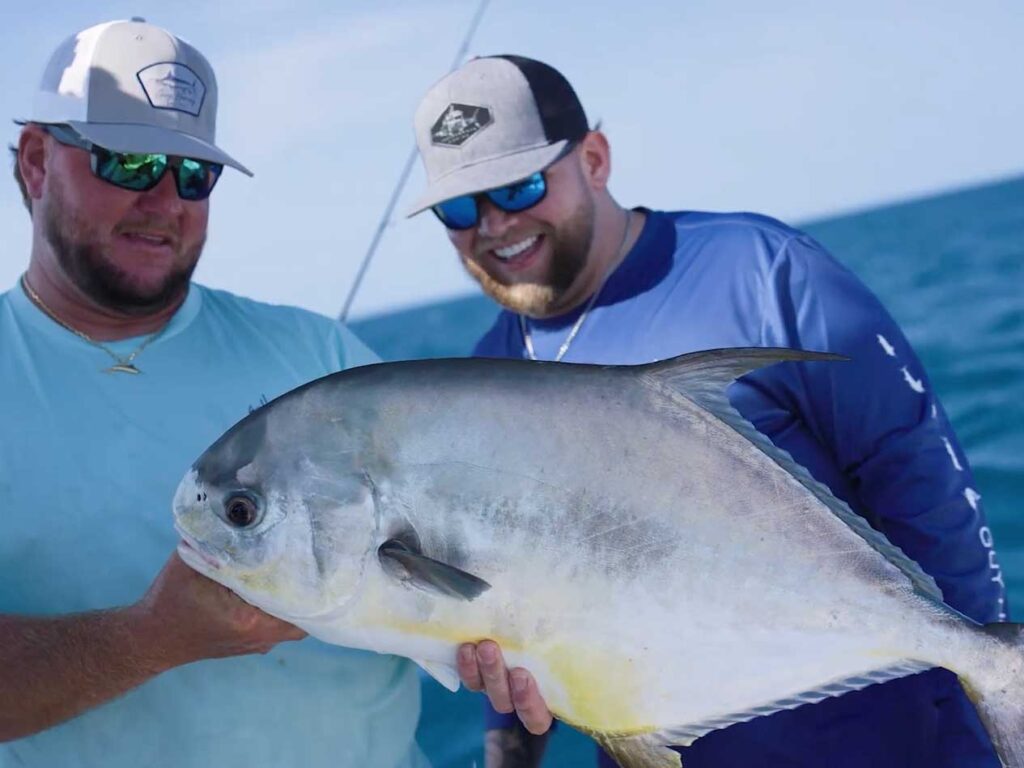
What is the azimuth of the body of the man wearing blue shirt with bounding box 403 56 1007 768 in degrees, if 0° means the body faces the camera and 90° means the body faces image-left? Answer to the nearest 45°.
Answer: approximately 45°

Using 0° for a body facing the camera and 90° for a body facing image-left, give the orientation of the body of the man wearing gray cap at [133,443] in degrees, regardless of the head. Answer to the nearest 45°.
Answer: approximately 0°

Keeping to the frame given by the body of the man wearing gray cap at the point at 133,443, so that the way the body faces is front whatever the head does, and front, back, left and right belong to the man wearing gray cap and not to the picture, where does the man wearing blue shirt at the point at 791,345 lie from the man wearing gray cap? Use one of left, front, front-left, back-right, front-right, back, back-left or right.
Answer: left

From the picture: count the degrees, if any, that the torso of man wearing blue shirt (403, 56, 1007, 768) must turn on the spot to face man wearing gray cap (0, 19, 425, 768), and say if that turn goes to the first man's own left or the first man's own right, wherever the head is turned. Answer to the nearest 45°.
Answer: approximately 45° to the first man's own right

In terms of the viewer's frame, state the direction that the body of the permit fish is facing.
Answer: to the viewer's left
